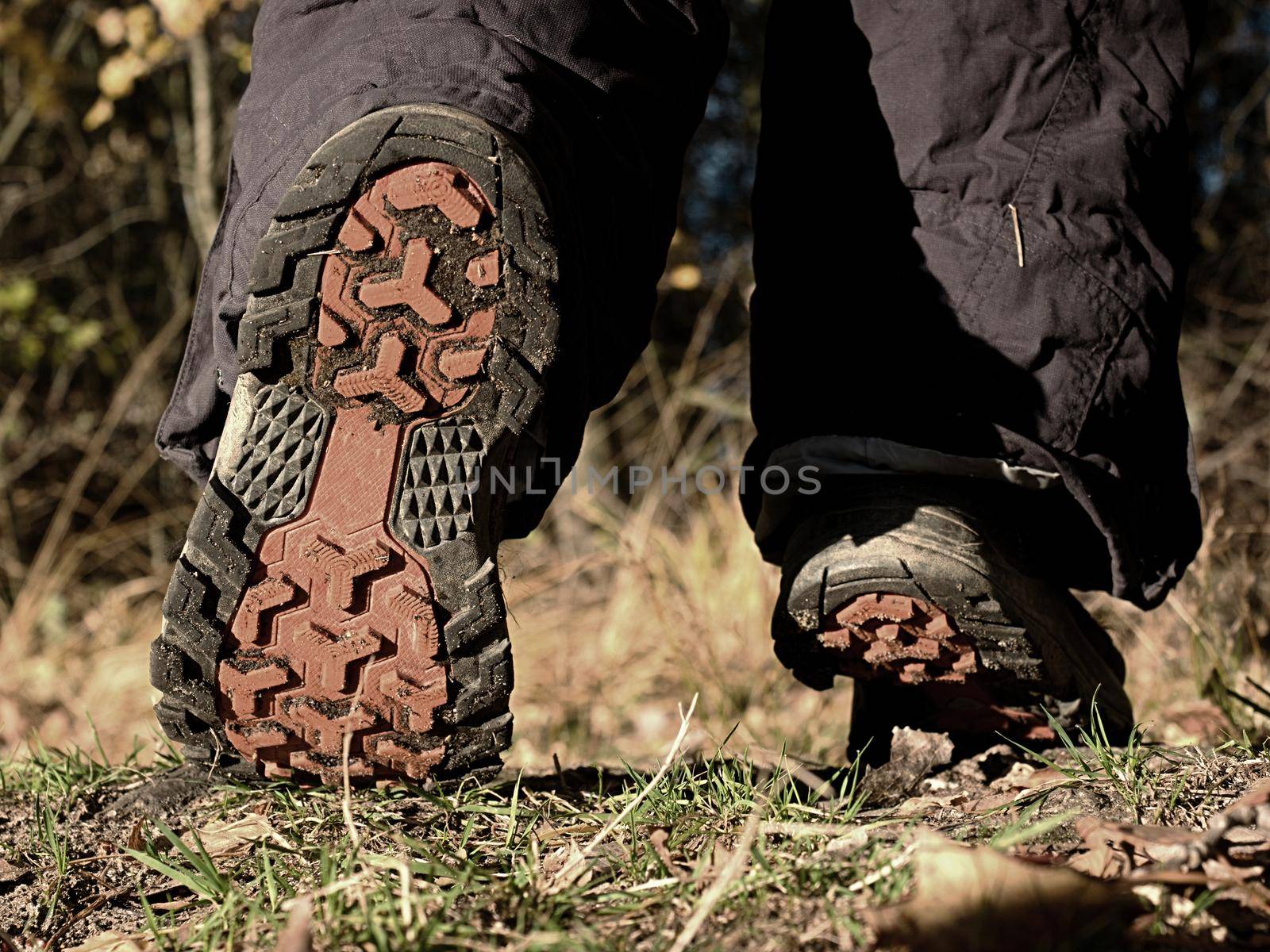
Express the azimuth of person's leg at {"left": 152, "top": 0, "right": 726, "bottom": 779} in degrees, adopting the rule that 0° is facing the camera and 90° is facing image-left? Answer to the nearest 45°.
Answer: approximately 180°

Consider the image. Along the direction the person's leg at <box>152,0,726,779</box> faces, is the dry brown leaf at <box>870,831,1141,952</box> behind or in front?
behind
